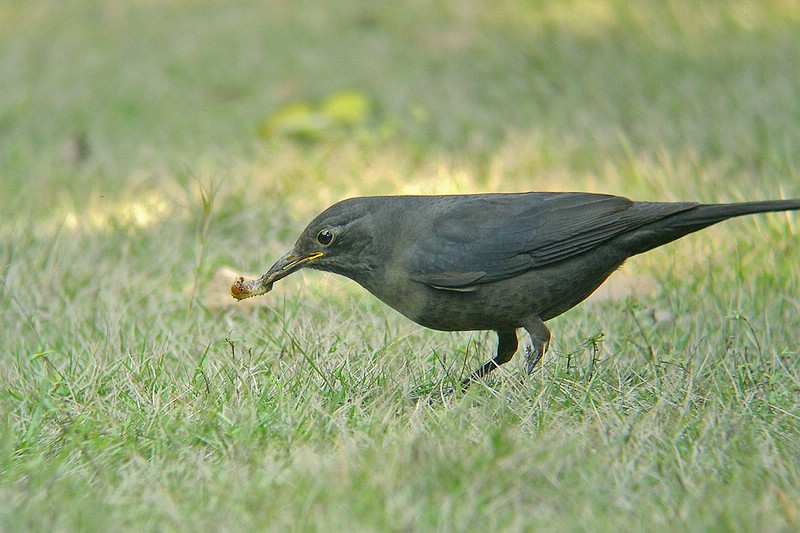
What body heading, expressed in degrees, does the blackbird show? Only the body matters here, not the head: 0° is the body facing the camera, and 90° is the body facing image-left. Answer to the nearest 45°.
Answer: approximately 90°
